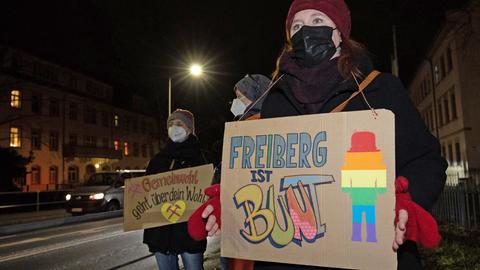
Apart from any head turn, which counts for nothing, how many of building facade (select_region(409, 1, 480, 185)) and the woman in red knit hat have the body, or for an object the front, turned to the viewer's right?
0

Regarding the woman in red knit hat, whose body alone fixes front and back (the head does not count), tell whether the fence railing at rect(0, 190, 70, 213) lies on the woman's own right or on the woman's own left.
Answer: on the woman's own right

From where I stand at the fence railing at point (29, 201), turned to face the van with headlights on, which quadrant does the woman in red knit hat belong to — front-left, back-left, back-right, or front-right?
front-right

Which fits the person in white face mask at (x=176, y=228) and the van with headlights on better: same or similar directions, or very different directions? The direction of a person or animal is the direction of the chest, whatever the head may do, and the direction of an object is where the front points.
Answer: same or similar directions

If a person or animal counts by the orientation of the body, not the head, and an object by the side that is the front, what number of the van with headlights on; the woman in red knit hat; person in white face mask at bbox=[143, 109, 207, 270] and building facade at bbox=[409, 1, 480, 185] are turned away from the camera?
0

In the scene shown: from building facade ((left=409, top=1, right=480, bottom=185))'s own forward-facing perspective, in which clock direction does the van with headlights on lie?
The van with headlights on is roughly at 12 o'clock from the building facade.

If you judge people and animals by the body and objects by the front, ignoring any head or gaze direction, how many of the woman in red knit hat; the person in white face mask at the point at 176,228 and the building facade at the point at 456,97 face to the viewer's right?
0

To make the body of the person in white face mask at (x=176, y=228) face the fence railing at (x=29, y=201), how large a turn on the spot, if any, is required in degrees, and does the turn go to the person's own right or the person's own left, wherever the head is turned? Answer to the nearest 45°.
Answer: approximately 135° to the person's own right

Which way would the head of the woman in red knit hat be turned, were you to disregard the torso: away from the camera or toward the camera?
toward the camera

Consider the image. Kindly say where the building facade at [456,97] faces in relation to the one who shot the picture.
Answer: facing the viewer and to the left of the viewer

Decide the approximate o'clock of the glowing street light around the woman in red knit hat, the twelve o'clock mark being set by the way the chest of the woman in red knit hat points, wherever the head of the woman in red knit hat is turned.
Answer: The glowing street light is roughly at 4 o'clock from the woman in red knit hat.
